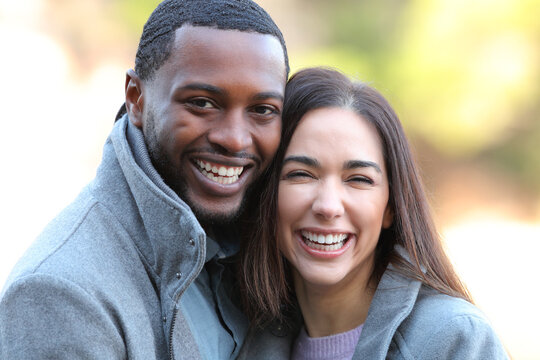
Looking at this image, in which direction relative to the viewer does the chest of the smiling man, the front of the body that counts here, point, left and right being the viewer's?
facing the viewer and to the right of the viewer

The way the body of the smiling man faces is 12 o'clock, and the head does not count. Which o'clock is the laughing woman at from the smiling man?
The laughing woman is roughly at 10 o'clock from the smiling man.
